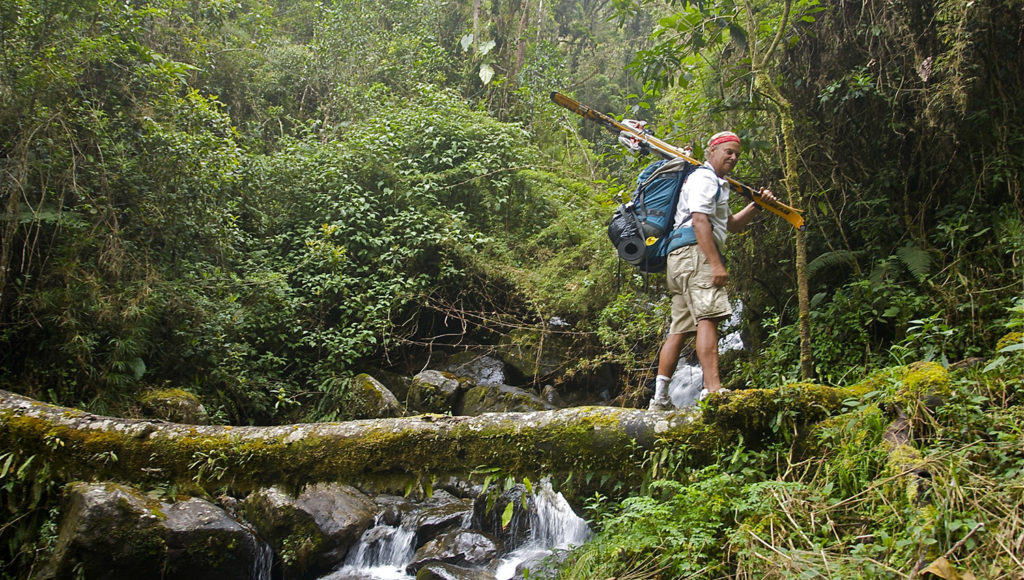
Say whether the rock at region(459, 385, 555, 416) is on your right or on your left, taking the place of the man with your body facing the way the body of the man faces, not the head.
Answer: on your left

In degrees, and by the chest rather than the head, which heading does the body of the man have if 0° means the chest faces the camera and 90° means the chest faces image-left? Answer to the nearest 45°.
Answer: approximately 270°

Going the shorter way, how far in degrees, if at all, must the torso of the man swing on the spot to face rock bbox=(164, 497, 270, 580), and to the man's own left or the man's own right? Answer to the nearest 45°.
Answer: approximately 180°

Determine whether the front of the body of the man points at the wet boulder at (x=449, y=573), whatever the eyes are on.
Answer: no

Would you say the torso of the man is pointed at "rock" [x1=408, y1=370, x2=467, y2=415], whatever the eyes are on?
no

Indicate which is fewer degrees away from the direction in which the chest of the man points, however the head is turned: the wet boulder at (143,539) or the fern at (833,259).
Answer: the fern

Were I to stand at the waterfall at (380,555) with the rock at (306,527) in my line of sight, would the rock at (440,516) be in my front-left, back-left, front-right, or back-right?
back-right

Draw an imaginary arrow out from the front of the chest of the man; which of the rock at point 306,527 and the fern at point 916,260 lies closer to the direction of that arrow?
the fern

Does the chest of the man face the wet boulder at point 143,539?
no

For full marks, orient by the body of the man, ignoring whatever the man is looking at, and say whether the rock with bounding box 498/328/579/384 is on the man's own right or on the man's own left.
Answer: on the man's own left
